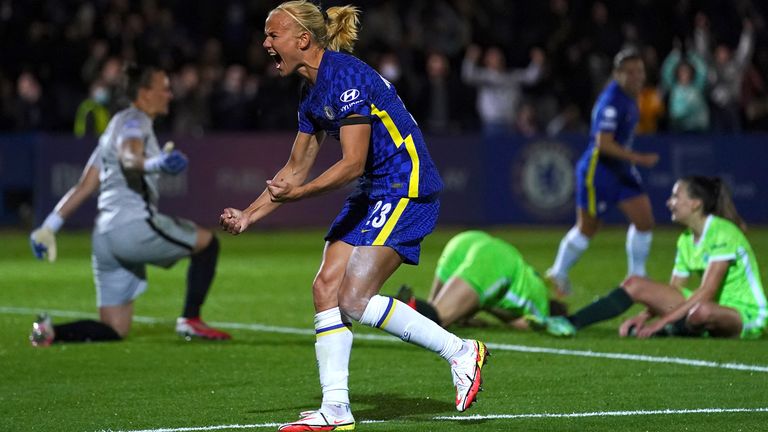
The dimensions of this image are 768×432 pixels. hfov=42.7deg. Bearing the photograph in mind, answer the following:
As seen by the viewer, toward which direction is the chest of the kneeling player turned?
to the viewer's right

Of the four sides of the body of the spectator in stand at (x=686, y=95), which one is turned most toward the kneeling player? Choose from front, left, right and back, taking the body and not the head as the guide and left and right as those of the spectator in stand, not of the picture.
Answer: front

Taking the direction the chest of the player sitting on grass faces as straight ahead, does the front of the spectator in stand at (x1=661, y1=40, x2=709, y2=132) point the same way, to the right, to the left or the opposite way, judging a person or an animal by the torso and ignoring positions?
to the left

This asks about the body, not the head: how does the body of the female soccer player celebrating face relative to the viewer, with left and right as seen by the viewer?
facing to the left of the viewer

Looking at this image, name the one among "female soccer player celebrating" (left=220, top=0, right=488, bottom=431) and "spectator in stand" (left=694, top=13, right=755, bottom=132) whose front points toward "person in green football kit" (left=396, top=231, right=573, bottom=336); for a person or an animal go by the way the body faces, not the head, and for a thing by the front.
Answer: the spectator in stand

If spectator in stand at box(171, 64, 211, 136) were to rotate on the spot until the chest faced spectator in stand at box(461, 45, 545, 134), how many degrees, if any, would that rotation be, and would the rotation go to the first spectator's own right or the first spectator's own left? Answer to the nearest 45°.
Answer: approximately 90° to the first spectator's own left

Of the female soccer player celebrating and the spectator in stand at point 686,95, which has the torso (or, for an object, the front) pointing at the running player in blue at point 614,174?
the spectator in stand

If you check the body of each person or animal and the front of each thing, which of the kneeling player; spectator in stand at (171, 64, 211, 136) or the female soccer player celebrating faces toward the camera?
the spectator in stand

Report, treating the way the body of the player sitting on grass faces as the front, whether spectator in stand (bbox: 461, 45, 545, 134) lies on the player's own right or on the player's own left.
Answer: on the player's own right

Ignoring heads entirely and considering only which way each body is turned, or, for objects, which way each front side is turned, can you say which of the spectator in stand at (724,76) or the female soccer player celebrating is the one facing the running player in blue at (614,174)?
the spectator in stand

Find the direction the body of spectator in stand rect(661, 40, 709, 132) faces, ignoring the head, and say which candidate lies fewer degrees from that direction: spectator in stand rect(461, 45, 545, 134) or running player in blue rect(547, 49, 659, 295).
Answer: the running player in blue

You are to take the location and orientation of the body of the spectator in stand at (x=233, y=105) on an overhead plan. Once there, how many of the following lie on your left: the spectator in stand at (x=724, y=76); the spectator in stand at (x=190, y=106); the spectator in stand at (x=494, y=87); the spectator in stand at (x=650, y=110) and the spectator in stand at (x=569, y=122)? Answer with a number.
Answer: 4

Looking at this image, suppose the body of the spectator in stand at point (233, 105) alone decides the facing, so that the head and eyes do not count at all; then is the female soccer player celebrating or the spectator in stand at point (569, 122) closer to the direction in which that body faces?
the female soccer player celebrating
